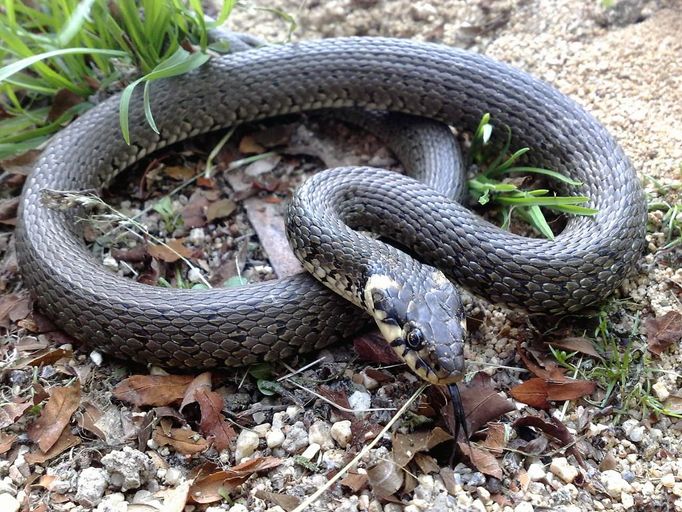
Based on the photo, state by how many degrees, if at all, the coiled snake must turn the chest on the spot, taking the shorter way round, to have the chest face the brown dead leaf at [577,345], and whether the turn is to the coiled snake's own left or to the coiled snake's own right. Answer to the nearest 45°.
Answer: approximately 45° to the coiled snake's own left

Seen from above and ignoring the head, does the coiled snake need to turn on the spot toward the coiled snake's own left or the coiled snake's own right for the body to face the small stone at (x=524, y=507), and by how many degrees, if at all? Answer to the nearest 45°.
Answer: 0° — it already faces it

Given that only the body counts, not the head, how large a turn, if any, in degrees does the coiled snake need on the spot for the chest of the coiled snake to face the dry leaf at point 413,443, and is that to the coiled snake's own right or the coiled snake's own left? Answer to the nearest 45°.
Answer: approximately 45° to the coiled snake's own right

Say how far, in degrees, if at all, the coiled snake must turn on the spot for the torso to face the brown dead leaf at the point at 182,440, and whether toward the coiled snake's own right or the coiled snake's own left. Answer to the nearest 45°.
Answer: approximately 90° to the coiled snake's own right

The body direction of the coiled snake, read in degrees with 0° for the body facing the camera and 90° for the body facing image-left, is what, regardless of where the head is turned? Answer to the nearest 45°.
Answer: approximately 315°

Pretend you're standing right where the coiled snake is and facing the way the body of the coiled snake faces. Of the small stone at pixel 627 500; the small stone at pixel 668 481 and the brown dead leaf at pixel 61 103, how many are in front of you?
2

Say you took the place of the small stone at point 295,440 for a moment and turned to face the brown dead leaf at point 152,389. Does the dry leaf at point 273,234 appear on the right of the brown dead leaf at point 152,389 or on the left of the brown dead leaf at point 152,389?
right

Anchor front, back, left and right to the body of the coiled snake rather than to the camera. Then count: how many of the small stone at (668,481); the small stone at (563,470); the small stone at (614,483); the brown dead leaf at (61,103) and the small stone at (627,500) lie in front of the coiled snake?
4

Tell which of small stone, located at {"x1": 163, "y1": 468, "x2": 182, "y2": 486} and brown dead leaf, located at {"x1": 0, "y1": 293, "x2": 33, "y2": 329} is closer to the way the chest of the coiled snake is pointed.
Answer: the small stone

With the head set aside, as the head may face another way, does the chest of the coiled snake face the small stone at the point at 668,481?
yes

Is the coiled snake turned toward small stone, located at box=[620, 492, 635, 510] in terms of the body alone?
yes

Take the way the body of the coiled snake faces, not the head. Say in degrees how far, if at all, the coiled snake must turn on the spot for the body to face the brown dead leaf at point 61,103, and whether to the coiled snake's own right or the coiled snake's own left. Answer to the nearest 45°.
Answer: approximately 180°

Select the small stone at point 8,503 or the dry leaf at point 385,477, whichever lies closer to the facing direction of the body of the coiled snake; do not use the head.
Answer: the dry leaf
